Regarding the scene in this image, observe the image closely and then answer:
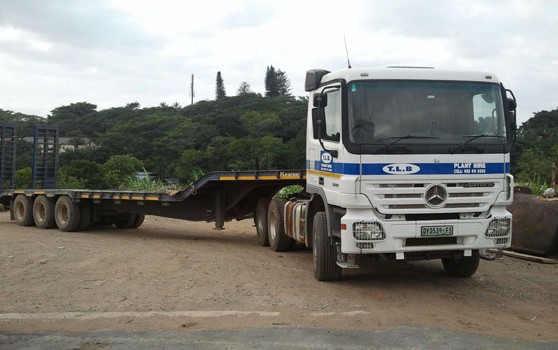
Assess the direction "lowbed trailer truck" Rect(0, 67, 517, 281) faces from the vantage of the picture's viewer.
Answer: facing the viewer and to the right of the viewer

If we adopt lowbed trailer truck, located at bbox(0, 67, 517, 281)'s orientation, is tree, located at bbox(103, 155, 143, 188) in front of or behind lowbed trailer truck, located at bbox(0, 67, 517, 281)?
behind

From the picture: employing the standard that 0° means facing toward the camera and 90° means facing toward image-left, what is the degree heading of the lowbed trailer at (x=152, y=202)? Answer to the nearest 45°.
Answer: approximately 315°

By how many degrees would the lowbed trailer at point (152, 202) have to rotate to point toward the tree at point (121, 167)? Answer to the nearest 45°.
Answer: approximately 135° to its left
